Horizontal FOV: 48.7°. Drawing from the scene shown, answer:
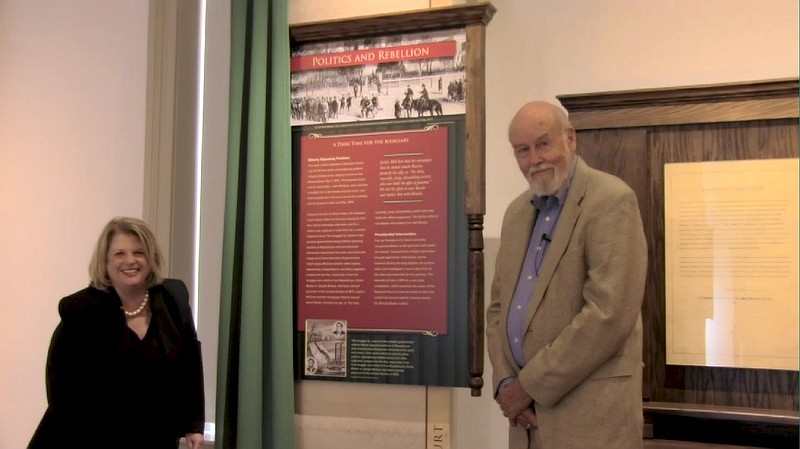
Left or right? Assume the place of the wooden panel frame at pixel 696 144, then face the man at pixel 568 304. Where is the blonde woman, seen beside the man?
right

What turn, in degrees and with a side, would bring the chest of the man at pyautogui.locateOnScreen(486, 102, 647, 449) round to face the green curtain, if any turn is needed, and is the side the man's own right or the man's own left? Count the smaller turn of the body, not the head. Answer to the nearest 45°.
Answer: approximately 90° to the man's own right

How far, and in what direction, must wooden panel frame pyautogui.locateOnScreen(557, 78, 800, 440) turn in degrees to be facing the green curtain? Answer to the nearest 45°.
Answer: approximately 90° to its right

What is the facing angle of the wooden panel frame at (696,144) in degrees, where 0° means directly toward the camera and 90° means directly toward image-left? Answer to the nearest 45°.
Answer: approximately 0°

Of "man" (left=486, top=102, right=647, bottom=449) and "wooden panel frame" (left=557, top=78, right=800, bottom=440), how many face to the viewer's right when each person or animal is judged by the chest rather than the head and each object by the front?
0

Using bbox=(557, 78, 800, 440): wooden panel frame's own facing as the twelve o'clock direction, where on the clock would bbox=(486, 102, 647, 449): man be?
The man is roughly at 1 o'clock from the wooden panel frame.

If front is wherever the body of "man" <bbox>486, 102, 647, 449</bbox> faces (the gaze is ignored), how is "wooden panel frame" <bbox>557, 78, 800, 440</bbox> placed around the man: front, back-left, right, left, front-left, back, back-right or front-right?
back

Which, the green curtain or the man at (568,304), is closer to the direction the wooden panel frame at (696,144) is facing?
the man

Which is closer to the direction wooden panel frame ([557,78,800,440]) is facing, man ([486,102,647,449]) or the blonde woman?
the man

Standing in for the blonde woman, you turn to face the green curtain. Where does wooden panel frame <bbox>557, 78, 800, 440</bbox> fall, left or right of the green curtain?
right

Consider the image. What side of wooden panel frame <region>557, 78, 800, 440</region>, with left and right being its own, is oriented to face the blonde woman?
right
